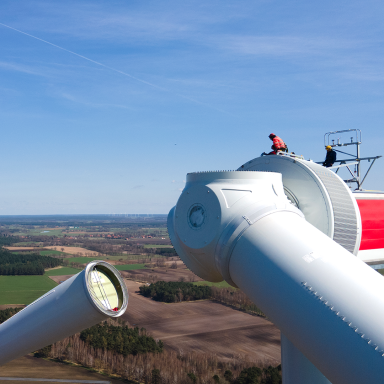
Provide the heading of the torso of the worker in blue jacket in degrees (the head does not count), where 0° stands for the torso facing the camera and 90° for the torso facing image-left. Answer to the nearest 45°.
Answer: approximately 90°

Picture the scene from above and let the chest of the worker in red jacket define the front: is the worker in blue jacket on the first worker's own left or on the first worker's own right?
on the first worker's own right
